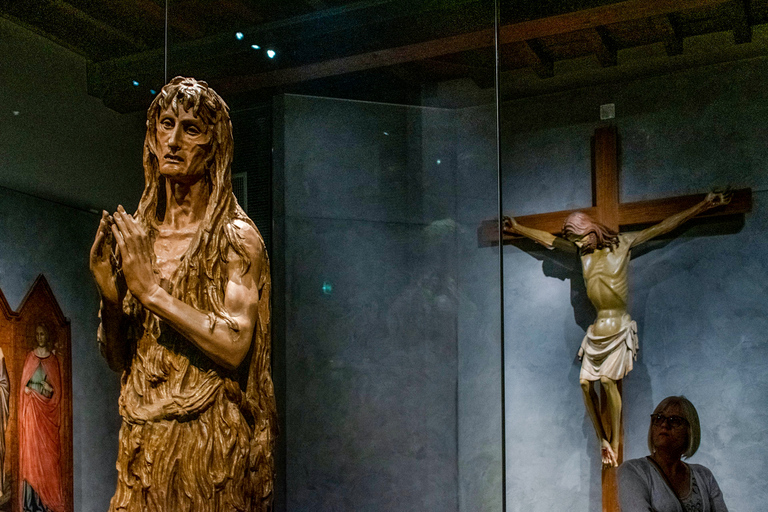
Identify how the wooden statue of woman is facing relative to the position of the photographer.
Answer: facing the viewer and to the left of the viewer

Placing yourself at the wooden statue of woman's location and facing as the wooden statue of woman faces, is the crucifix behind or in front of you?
behind

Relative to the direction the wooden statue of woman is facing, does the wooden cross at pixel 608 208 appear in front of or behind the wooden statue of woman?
behind
